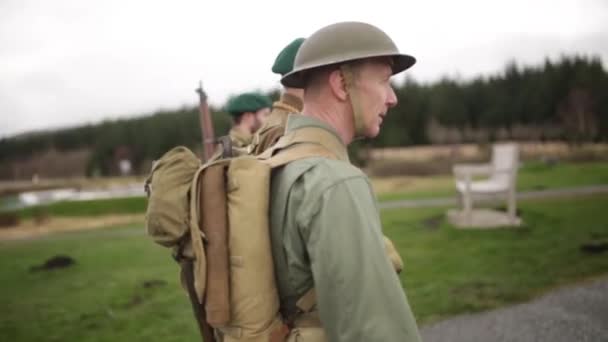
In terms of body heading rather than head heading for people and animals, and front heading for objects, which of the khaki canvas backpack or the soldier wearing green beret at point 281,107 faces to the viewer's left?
the khaki canvas backpack

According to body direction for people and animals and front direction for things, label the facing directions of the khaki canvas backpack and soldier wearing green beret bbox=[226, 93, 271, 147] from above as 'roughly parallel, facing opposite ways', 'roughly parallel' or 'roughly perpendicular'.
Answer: roughly parallel, facing opposite ways

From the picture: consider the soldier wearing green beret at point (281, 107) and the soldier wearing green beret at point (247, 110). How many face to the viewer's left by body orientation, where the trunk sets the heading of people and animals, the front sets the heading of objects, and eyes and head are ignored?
0

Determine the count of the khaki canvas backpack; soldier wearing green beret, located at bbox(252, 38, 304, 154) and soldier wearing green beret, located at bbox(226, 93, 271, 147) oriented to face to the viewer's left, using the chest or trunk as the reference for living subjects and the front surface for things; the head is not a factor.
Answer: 1

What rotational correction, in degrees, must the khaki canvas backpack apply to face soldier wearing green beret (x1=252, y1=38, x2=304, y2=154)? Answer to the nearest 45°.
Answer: approximately 90° to its right

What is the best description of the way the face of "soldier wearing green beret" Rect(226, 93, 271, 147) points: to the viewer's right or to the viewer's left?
to the viewer's right

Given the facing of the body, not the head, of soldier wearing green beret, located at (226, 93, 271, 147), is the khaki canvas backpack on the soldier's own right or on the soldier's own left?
on the soldier's own right

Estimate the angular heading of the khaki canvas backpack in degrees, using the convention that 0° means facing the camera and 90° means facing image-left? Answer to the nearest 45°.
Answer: approximately 90°

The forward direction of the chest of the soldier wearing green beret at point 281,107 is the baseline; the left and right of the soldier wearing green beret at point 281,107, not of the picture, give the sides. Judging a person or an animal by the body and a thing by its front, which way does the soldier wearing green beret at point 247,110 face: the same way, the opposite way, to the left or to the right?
the same way

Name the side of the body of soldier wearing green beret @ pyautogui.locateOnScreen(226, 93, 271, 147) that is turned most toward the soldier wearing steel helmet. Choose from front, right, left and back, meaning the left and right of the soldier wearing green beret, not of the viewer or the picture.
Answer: right

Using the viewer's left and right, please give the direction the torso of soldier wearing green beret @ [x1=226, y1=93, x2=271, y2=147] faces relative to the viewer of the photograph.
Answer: facing to the right of the viewer

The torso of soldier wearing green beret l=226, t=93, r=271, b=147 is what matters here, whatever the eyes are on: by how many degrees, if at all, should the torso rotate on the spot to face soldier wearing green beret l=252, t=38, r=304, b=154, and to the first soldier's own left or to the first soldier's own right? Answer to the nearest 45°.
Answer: approximately 90° to the first soldier's own right

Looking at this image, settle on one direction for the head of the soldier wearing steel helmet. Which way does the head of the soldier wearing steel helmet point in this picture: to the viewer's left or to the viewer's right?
to the viewer's right

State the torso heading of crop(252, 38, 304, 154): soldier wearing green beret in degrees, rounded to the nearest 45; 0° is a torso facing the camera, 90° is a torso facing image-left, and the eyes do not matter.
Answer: approximately 270°
